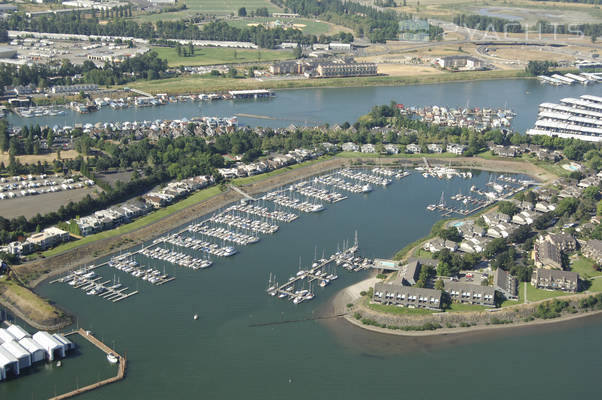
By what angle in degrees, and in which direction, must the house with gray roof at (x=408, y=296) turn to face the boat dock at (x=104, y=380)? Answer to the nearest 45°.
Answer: approximately 45° to its right

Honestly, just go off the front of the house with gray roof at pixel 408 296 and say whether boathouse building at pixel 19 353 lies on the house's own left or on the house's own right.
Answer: on the house's own right

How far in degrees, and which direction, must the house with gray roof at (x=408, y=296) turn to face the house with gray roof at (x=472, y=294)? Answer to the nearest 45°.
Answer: approximately 90° to its left

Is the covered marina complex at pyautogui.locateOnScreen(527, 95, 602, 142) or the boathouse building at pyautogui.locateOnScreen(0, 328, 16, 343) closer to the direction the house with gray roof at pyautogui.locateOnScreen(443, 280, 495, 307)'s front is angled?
the boathouse building

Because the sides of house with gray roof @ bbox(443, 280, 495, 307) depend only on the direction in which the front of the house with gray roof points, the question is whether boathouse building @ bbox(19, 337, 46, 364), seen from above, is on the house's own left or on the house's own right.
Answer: on the house's own right

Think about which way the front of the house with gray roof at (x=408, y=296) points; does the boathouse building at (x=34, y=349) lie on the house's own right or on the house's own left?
on the house's own right

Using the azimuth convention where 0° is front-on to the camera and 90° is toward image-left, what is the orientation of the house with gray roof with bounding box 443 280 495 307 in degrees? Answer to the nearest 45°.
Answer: approximately 0°

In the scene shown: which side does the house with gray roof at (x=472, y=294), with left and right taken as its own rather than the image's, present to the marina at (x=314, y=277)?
right

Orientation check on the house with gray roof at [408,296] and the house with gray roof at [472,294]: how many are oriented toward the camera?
2

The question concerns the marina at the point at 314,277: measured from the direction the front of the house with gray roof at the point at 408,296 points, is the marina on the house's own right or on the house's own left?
on the house's own right

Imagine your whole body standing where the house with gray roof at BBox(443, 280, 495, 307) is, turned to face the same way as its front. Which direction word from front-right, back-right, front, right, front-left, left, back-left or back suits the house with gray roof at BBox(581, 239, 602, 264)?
back-left

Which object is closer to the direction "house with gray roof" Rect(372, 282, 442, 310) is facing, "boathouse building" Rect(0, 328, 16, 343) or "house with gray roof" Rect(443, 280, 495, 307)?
the boathouse building

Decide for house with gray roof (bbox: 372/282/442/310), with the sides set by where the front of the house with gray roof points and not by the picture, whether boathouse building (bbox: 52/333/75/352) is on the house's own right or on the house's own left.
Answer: on the house's own right
